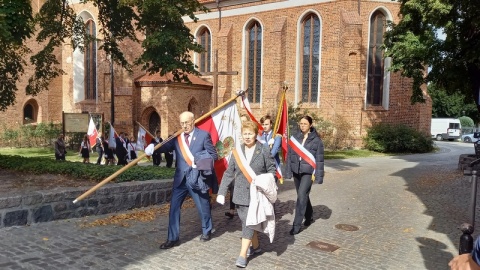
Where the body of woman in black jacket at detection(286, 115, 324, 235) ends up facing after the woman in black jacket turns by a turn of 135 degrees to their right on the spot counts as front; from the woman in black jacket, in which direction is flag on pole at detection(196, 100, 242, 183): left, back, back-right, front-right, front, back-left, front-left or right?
left

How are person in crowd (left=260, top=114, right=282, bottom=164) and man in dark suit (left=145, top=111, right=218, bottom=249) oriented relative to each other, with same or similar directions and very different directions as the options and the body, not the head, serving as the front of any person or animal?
same or similar directions

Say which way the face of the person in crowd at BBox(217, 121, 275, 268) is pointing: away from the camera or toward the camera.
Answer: toward the camera

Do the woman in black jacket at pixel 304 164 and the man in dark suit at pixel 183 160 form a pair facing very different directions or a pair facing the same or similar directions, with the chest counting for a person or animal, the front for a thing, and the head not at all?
same or similar directions

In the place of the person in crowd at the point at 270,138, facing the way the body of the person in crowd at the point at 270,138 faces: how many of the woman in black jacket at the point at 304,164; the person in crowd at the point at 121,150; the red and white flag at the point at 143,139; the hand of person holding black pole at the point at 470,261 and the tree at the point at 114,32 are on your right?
3

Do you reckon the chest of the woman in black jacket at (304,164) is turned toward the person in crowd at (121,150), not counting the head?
no

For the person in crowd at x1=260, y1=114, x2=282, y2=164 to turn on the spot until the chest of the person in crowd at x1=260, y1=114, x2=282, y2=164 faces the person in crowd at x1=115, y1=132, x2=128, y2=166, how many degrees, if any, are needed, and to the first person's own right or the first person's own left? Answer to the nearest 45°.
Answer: approximately 90° to the first person's own right

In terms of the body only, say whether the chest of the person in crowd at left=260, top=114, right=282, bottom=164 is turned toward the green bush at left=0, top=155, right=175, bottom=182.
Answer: no

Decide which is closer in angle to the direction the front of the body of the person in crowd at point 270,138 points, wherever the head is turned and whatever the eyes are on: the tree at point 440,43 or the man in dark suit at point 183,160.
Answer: the man in dark suit

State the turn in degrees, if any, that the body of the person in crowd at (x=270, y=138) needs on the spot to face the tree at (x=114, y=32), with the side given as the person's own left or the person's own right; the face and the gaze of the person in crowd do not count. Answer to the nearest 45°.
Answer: approximately 90° to the person's own right

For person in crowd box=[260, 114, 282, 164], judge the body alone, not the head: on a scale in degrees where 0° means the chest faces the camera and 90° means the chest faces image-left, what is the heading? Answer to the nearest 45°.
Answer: approximately 45°

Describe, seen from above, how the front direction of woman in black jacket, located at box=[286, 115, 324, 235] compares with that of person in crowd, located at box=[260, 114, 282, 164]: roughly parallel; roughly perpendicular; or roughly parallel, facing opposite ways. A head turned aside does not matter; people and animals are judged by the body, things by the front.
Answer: roughly parallel

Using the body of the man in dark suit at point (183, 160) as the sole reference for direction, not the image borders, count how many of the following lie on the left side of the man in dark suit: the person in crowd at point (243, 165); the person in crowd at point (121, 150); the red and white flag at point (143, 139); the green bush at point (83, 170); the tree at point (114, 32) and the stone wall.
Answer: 1

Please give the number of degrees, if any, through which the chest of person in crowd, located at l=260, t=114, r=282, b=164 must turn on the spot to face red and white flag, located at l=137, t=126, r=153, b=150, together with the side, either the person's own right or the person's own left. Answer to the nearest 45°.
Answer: approximately 90° to the person's own right

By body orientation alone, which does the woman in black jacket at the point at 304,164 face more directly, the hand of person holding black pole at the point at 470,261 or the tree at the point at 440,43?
the hand of person holding black pole

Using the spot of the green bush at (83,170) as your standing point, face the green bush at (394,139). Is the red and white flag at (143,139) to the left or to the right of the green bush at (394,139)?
left

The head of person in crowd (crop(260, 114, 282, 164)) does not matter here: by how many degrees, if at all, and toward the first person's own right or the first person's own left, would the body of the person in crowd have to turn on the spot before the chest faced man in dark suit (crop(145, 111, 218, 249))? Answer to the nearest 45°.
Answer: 0° — they already face them

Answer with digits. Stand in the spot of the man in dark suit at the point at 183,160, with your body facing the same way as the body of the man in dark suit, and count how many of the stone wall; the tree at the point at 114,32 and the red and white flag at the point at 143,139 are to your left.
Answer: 0

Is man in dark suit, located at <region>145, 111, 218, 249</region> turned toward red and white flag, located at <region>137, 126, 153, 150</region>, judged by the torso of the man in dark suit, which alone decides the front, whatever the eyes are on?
no
